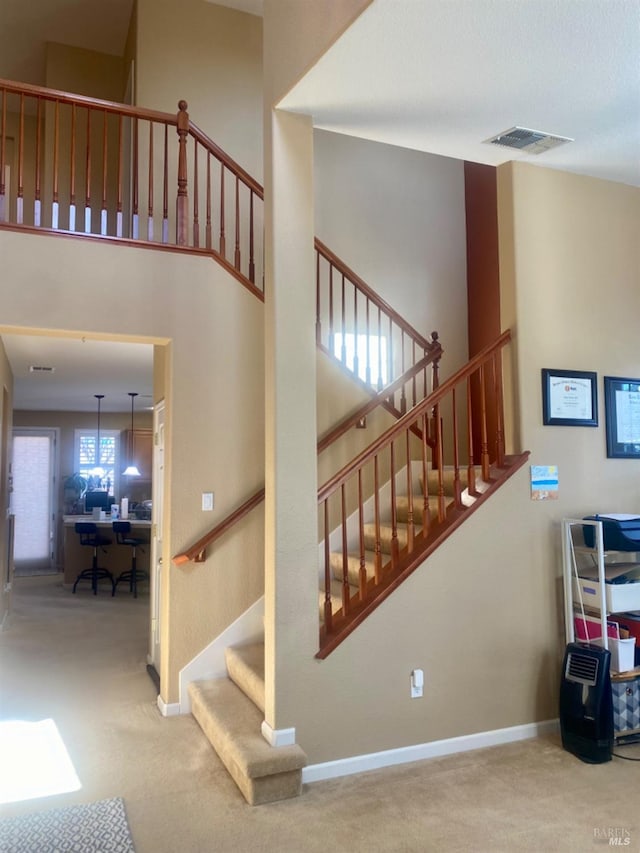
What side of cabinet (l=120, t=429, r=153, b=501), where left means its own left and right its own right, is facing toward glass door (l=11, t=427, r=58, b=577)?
right

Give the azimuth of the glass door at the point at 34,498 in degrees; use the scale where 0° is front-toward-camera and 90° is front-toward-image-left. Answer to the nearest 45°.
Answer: approximately 0°

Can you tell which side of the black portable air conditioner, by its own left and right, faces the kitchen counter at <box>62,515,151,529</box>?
right

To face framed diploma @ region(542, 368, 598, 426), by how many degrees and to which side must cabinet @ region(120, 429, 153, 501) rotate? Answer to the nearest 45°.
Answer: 0° — it already faces it

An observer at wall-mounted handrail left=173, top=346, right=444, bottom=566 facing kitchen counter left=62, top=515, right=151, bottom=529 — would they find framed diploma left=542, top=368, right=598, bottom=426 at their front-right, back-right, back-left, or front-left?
back-right

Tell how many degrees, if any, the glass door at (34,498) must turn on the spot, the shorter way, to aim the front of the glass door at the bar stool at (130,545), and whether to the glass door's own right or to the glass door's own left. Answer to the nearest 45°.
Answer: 0° — it already faces it
